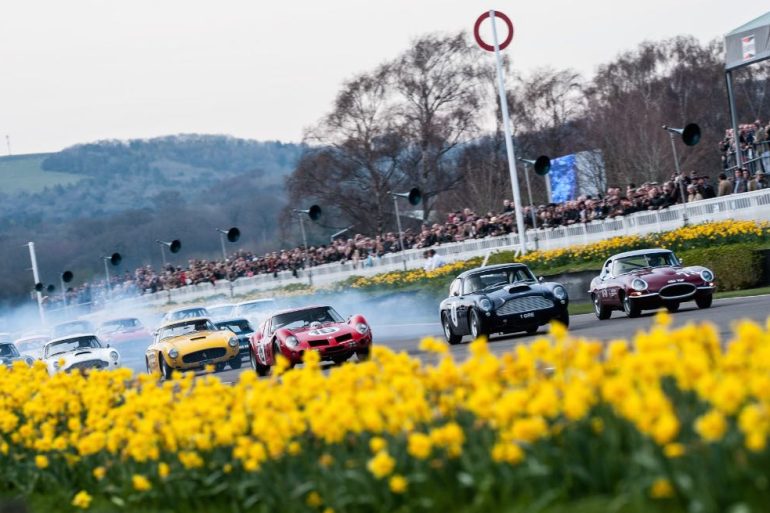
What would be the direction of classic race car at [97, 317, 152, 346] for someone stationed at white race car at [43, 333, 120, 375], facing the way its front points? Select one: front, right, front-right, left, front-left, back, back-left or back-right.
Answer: back-left

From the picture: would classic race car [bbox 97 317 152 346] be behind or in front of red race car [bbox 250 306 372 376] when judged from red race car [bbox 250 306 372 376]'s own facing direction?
behind

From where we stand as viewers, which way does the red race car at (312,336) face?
facing the viewer and to the right of the viewer
